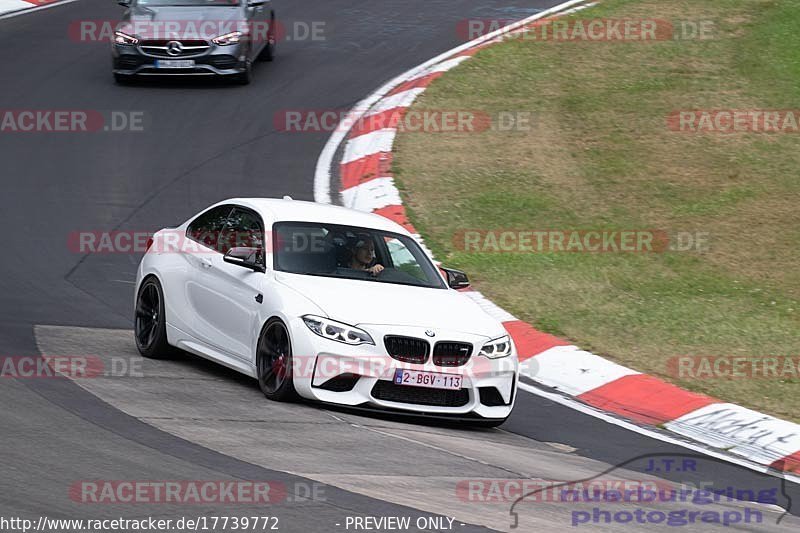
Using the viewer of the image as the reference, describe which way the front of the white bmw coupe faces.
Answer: facing the viewer and to the right of the viewer

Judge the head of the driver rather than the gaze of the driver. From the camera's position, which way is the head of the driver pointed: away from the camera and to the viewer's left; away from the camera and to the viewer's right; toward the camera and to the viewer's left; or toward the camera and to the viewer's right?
toward the camera and to the viewer's right

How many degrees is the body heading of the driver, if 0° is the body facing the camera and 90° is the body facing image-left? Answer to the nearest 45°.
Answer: approximately 315°
